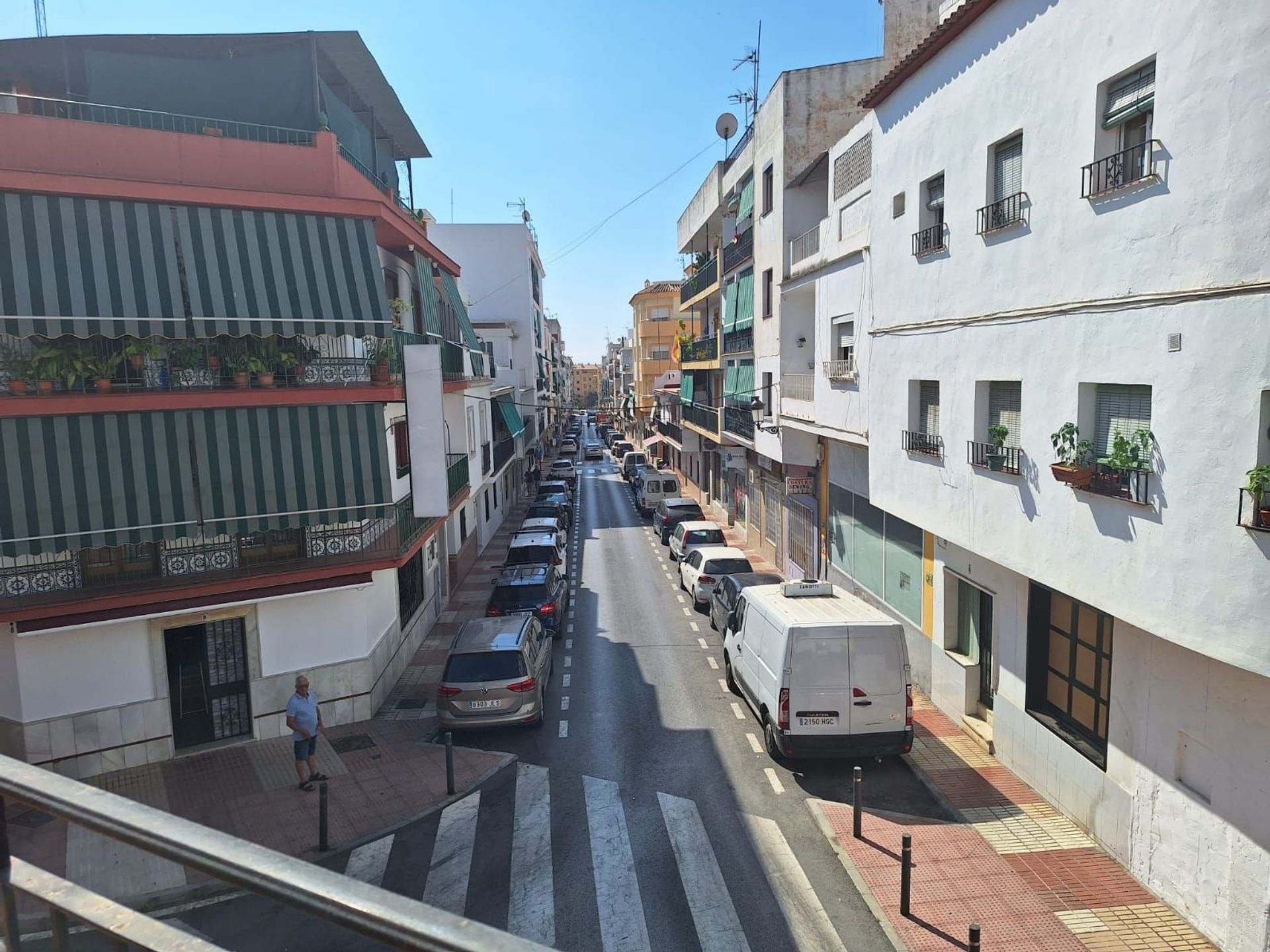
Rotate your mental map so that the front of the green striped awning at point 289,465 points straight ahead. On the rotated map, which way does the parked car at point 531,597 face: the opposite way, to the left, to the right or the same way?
the opposite way

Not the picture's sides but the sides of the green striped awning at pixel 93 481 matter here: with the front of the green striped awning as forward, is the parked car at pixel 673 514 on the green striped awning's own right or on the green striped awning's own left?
on the green striped awning's own left

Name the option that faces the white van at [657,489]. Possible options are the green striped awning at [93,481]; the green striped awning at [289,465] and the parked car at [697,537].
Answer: the parked car

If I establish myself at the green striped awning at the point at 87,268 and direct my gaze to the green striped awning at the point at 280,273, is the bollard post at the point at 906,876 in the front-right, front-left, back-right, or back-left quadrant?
front-right

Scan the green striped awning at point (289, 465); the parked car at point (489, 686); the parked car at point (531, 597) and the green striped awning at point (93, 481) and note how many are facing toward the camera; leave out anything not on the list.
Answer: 2

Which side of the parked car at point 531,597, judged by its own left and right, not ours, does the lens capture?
back

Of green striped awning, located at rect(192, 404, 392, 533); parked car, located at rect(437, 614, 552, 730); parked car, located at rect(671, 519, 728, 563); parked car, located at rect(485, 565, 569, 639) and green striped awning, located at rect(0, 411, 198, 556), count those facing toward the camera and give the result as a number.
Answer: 2

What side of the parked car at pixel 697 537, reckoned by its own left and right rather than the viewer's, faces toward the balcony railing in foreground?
back

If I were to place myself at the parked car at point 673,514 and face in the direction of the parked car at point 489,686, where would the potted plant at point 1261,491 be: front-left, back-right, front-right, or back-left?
front-left

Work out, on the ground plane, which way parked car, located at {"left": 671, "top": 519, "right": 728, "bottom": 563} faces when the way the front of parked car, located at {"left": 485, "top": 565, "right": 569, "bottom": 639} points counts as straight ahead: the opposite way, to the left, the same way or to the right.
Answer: the same way

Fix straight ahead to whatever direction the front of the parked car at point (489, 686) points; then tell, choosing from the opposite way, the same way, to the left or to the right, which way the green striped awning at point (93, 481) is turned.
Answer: the opposite way

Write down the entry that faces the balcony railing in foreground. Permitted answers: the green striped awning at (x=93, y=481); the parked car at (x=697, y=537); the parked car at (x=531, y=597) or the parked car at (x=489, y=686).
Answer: the green striped awning

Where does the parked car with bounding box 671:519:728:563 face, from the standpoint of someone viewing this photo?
facing away from the viewer

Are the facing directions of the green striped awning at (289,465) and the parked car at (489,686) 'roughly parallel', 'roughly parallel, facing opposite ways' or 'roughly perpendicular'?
roughly parallel, facing opposite ways

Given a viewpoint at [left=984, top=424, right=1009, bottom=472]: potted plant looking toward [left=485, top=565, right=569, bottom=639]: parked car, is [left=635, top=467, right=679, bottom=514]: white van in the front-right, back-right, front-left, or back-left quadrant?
front-right

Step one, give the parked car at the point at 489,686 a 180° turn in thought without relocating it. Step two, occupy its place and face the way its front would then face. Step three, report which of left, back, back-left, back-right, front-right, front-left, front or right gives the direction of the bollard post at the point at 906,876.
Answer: front-left

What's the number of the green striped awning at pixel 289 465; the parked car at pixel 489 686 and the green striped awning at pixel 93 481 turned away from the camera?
1

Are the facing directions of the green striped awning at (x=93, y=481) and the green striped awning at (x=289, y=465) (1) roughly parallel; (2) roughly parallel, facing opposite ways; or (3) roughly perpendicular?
roughly parallel

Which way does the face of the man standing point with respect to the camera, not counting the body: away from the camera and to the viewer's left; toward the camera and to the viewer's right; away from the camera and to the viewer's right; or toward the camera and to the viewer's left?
toward the camera and to the viewer's right

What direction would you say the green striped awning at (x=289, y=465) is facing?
toward the camera

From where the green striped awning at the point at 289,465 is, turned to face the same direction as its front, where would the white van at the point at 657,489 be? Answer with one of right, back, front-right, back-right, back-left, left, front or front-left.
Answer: back-left

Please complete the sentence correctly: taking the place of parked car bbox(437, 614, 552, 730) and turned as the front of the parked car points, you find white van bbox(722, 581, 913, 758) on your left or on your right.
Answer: on your right
